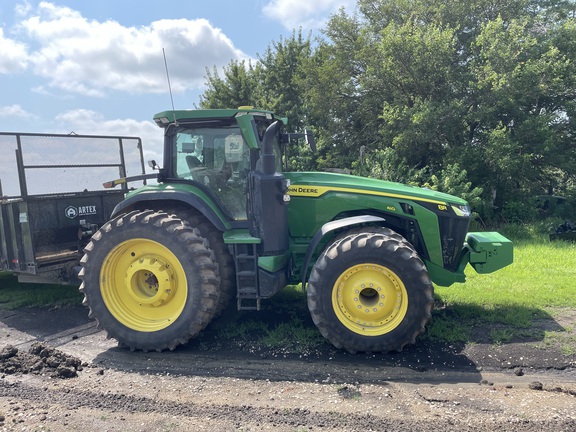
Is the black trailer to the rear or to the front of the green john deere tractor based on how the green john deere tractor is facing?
to the rear

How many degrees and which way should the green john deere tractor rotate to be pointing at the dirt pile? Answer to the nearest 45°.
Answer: approximately 180°

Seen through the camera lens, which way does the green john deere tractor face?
facing to the right of the viewer

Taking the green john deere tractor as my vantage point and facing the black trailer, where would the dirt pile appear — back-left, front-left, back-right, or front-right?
front-left

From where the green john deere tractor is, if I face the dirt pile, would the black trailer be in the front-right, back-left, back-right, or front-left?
front-right
